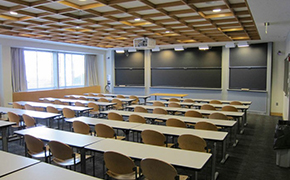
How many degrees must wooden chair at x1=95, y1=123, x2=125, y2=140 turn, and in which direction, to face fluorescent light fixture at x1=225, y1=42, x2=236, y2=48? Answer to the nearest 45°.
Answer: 0° — it already faces it

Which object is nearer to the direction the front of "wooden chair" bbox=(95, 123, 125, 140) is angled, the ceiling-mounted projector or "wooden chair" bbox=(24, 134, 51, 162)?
the ceiling-mounted projector

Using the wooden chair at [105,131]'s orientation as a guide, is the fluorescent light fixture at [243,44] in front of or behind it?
in front

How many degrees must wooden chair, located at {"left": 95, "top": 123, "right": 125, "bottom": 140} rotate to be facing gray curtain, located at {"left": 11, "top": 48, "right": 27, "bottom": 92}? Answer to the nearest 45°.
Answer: approximately 90° to its left

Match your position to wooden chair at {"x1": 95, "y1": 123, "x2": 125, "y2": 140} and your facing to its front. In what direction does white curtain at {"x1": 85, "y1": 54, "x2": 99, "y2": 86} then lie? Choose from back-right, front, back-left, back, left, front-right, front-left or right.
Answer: front-left

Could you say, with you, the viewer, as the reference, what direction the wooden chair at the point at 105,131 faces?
facing away from the viewer and to the right of the viewer

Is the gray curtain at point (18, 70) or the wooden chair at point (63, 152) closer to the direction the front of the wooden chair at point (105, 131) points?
the gray curtain

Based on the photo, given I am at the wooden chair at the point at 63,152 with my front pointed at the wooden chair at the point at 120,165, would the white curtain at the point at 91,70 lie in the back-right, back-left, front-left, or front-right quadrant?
back-left

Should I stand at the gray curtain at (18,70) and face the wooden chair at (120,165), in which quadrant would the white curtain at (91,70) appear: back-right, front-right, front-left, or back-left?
back-left

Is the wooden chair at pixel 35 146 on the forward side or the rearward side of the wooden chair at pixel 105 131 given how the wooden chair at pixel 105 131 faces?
on the rearward side

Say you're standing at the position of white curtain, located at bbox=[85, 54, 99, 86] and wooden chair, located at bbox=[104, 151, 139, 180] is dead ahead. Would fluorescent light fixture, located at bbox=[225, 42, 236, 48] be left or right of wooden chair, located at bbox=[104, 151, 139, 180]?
left

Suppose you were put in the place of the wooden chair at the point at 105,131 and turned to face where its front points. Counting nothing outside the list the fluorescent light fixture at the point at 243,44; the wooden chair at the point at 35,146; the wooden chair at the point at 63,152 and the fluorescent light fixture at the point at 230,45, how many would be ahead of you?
2

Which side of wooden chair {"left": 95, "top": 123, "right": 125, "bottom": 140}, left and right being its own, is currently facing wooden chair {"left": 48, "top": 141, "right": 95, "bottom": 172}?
back
